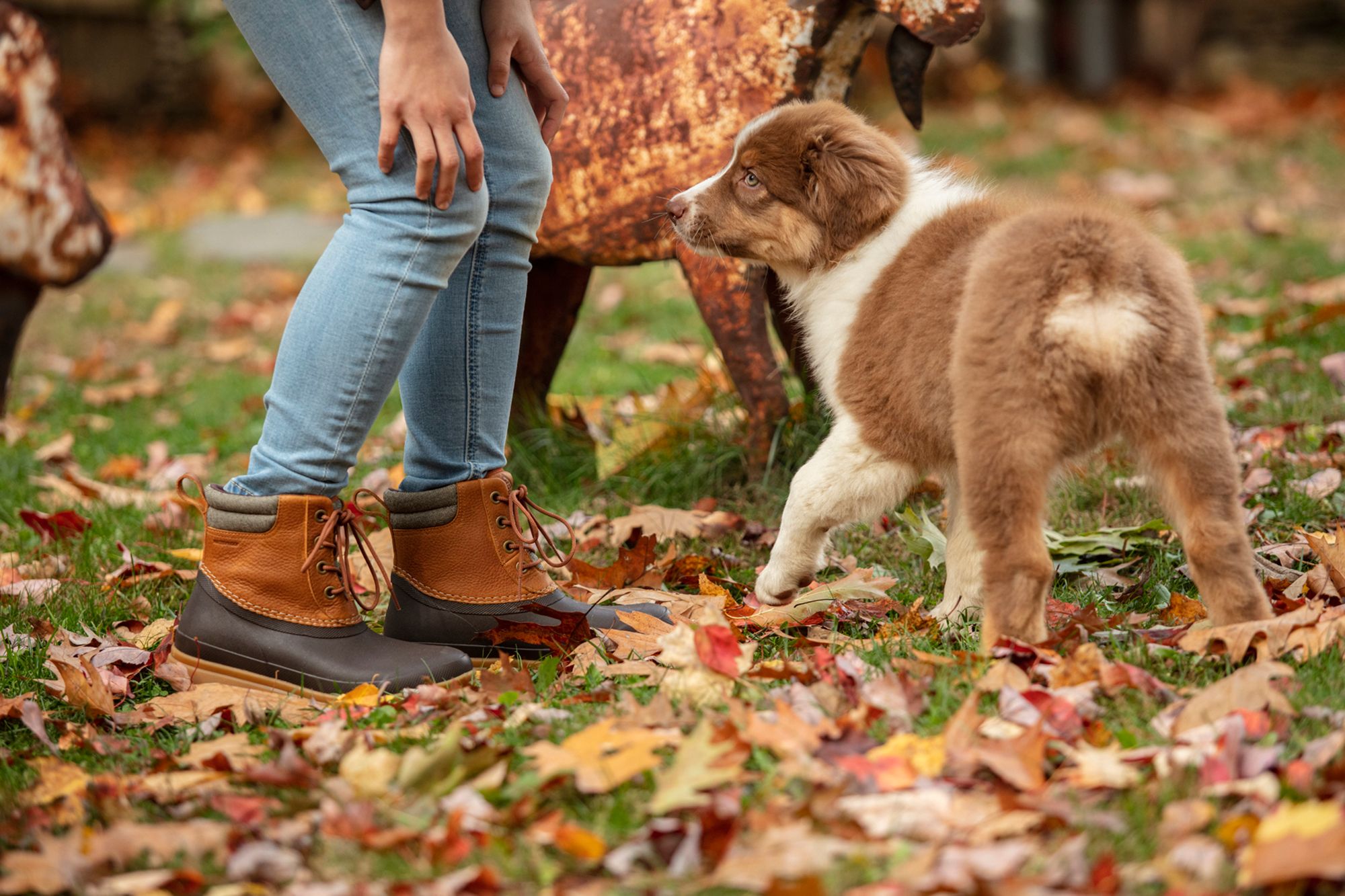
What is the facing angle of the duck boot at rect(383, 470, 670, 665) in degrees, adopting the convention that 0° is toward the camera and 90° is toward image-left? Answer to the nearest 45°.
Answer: approximately 270°

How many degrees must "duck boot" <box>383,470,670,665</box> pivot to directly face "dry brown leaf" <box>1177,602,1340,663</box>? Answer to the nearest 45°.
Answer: approximately 45° to its right

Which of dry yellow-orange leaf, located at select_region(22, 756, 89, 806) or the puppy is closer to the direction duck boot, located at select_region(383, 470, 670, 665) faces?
the puppy

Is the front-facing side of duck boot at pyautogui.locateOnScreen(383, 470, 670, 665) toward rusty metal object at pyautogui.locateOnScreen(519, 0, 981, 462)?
no

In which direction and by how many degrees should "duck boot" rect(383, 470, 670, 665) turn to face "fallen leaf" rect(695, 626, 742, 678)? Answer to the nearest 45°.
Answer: approximately 45° to its right

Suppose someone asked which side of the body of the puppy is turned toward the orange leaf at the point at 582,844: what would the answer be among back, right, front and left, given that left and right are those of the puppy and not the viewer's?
left

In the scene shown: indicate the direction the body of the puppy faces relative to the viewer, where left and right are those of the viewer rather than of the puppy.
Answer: facing away from the viewer and to the left of the viewer

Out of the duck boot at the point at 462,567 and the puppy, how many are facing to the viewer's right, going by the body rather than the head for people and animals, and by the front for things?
1

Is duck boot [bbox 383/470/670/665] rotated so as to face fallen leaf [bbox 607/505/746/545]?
no

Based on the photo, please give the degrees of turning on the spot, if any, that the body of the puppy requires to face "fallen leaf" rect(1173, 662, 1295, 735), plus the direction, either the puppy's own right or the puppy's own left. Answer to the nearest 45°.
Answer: approximately 180°

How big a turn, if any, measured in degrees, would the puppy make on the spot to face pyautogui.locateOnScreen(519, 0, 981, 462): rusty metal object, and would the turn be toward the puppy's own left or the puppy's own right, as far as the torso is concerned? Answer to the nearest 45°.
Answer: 0° — it already faces it

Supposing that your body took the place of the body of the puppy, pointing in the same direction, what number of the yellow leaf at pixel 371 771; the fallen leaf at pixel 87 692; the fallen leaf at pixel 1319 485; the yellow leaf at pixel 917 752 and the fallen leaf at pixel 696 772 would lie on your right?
1

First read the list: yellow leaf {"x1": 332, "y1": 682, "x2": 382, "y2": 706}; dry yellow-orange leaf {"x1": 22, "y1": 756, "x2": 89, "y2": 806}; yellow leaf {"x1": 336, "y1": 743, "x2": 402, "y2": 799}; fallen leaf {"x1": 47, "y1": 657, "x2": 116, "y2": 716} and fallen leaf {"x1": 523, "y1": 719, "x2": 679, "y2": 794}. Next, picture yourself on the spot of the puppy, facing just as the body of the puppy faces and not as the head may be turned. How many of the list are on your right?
0

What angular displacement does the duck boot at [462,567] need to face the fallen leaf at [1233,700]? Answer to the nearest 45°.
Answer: approximately 45° to its right

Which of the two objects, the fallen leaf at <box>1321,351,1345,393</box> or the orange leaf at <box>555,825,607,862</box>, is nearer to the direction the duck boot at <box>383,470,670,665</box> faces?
the fallen leaf

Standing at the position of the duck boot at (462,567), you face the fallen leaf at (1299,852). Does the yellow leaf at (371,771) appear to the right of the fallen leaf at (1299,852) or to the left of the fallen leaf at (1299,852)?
right
